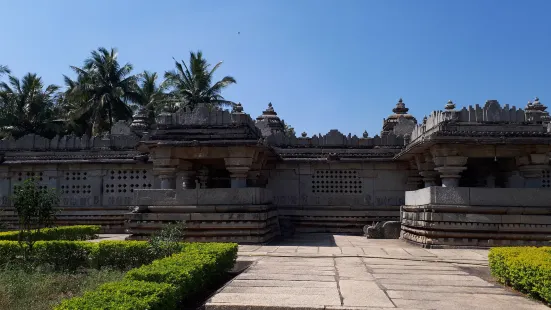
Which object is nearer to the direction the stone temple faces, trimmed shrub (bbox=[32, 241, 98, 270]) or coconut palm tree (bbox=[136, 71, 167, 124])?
the trimmed shrub

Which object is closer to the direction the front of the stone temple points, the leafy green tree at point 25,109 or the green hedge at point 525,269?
the green hedge

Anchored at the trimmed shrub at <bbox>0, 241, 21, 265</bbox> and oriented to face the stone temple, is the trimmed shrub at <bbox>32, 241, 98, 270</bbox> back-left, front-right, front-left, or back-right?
front-right

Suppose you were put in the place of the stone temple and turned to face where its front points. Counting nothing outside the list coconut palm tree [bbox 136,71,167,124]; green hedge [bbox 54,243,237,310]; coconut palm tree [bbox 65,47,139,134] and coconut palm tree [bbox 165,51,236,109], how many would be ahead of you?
1

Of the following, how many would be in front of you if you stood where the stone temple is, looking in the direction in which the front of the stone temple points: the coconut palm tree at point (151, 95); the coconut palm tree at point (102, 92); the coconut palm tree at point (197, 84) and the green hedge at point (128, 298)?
1

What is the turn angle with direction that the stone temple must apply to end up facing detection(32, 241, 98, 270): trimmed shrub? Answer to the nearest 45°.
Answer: approximately 45° to its right

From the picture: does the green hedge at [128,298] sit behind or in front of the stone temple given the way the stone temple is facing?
in front

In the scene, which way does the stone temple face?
toward the camera

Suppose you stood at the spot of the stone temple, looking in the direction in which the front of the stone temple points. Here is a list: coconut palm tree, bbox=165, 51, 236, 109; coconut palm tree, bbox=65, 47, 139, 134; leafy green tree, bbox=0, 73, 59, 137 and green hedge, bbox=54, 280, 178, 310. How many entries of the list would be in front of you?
1

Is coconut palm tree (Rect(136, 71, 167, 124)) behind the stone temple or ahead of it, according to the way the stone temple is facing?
behind

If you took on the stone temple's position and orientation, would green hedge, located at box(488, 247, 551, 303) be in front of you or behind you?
in front

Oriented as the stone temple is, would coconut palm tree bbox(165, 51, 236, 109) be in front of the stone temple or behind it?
behind

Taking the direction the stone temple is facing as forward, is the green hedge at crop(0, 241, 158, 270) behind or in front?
in front

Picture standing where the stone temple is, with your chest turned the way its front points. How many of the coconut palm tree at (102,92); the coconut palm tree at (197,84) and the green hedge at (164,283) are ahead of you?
1
